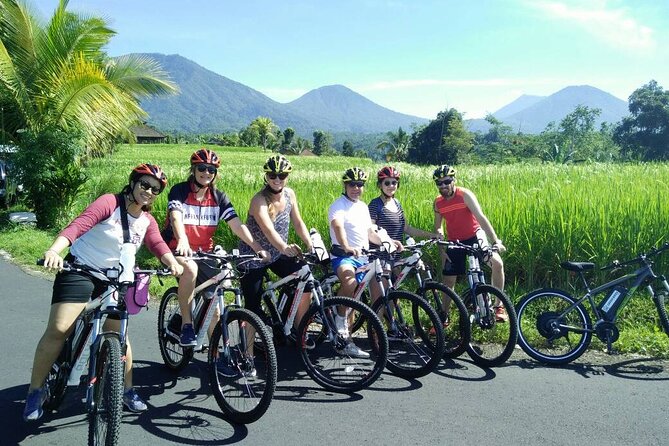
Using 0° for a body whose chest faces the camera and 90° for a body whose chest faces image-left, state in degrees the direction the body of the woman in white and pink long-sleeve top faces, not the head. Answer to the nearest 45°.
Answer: approximately 0°

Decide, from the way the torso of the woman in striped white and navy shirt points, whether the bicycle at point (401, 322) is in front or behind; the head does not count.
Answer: in front

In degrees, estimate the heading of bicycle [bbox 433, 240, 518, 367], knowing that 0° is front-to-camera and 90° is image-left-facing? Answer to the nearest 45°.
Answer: approximately 315°

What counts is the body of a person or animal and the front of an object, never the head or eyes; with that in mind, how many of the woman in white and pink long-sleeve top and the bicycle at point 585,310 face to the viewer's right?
1

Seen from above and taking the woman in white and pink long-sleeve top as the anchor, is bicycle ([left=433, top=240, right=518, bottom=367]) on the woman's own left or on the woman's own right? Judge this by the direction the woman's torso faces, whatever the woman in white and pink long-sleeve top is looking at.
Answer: on the woman's own left

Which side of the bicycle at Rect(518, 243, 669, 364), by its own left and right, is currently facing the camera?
right

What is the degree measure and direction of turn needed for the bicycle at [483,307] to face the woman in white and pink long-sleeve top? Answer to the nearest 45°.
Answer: approximately 90° to its right

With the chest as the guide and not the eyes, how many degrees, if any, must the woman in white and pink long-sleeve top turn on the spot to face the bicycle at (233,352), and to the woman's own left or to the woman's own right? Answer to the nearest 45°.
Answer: approximately 90° to the woman's own left

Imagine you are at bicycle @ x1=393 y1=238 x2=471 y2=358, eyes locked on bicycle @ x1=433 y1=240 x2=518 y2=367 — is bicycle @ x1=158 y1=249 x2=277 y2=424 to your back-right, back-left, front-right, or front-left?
back-right

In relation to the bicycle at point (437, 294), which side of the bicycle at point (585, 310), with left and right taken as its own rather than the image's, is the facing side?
back

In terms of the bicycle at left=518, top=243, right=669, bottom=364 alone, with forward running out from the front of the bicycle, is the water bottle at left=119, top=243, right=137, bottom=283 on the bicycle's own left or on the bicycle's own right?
on the bicycle's own right

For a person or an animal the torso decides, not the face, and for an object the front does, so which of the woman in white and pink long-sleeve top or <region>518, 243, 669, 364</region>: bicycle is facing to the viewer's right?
the bicycle

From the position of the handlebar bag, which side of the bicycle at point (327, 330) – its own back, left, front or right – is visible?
right
